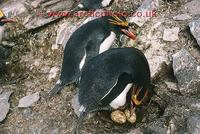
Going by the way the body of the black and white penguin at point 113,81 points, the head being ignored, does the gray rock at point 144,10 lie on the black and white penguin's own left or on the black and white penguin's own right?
on the black and white penguin's own left

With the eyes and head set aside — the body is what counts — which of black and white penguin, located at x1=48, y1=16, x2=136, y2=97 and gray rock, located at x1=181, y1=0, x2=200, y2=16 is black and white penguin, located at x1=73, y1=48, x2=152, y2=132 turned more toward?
the gray rock

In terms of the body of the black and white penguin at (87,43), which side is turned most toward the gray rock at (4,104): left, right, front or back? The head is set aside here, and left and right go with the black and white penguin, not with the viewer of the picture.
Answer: back

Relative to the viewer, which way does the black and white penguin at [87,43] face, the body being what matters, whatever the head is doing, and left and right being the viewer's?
facing to the right of the viewer

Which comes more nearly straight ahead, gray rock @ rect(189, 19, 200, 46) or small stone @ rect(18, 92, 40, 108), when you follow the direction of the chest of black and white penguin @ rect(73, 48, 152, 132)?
the gray rock

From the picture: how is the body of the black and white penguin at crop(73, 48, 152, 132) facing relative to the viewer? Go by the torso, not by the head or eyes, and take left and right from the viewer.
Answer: facing to the right of the viewer

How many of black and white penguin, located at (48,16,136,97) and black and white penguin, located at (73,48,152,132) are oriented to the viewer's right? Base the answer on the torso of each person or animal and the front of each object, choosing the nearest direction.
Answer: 2

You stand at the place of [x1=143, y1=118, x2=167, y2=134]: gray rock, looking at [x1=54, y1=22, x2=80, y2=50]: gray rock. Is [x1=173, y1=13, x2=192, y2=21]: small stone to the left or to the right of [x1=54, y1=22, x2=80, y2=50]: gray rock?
right

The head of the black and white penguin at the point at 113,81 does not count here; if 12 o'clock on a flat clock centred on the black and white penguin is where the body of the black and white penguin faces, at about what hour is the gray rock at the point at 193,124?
The gray rock is roughly at 1 o'clock from the black and white penguin.
